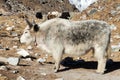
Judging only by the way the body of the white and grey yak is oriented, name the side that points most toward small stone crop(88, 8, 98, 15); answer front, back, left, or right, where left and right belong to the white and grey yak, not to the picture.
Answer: right

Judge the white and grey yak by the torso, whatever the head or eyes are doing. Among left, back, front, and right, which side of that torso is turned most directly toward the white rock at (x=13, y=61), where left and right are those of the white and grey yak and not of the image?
front

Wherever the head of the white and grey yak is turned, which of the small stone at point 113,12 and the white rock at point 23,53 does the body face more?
the white rock

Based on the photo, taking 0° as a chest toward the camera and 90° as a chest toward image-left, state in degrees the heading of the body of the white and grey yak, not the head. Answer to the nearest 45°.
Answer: approximately 90°
